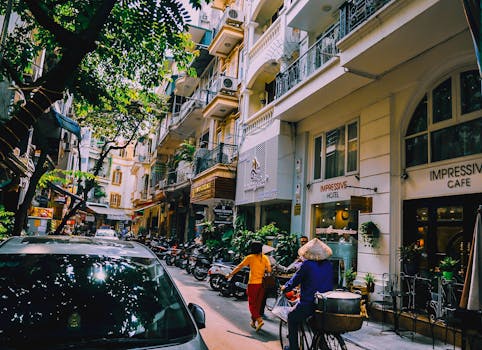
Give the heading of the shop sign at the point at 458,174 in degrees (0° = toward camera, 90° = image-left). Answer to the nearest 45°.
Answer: approximately 45°

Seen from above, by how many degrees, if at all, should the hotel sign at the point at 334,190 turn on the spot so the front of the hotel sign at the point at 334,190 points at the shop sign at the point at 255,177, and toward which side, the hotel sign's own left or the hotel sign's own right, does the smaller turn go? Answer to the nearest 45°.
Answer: approximately 90° to the hotel sign's own right

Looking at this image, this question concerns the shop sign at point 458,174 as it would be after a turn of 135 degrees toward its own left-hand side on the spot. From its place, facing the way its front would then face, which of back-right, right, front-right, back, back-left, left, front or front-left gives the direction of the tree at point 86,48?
back-right

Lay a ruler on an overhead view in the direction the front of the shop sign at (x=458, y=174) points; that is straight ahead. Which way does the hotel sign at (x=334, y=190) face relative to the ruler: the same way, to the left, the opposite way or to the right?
the same way

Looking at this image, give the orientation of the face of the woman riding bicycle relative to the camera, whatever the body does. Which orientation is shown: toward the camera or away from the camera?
away from the camera

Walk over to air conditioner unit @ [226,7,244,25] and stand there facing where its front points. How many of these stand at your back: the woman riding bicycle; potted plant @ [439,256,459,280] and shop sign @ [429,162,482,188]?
0

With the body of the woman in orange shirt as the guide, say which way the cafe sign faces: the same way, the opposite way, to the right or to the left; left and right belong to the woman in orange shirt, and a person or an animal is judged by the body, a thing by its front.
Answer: to the left

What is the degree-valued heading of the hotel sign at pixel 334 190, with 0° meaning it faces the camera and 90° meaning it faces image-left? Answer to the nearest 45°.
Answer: approximately 45°

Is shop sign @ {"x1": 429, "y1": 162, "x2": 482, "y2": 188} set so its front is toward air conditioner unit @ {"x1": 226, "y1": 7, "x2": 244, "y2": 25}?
no

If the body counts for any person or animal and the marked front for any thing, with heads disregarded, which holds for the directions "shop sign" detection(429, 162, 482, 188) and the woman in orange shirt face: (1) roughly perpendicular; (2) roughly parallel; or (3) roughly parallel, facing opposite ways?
roughly perpendicular

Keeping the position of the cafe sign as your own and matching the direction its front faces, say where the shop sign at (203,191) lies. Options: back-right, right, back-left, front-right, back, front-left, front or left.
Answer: right

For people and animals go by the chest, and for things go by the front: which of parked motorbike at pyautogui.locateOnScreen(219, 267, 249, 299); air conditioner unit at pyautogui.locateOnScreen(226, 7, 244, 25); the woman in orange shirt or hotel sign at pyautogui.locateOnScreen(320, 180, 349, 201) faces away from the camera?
the woman in orange shirt

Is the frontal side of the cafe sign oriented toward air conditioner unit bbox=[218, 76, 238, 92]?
no
